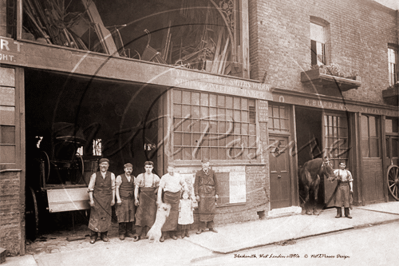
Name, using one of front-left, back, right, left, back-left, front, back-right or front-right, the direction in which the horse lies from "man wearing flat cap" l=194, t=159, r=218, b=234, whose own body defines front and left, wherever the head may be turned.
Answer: back-left

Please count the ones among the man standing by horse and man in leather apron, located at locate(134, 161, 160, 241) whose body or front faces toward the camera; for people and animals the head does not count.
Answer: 2

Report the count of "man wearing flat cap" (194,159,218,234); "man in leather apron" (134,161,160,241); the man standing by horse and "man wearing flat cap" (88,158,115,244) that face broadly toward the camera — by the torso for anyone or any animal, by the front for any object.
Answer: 4

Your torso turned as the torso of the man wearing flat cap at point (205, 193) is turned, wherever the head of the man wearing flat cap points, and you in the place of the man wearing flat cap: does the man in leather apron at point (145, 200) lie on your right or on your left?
on your right

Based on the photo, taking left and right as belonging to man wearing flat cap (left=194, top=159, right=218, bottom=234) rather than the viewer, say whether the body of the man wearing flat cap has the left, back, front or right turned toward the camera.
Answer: front

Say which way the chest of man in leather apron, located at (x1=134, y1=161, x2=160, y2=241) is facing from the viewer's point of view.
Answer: toward the camera

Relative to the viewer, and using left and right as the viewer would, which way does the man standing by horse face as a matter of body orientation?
facing the viewer
